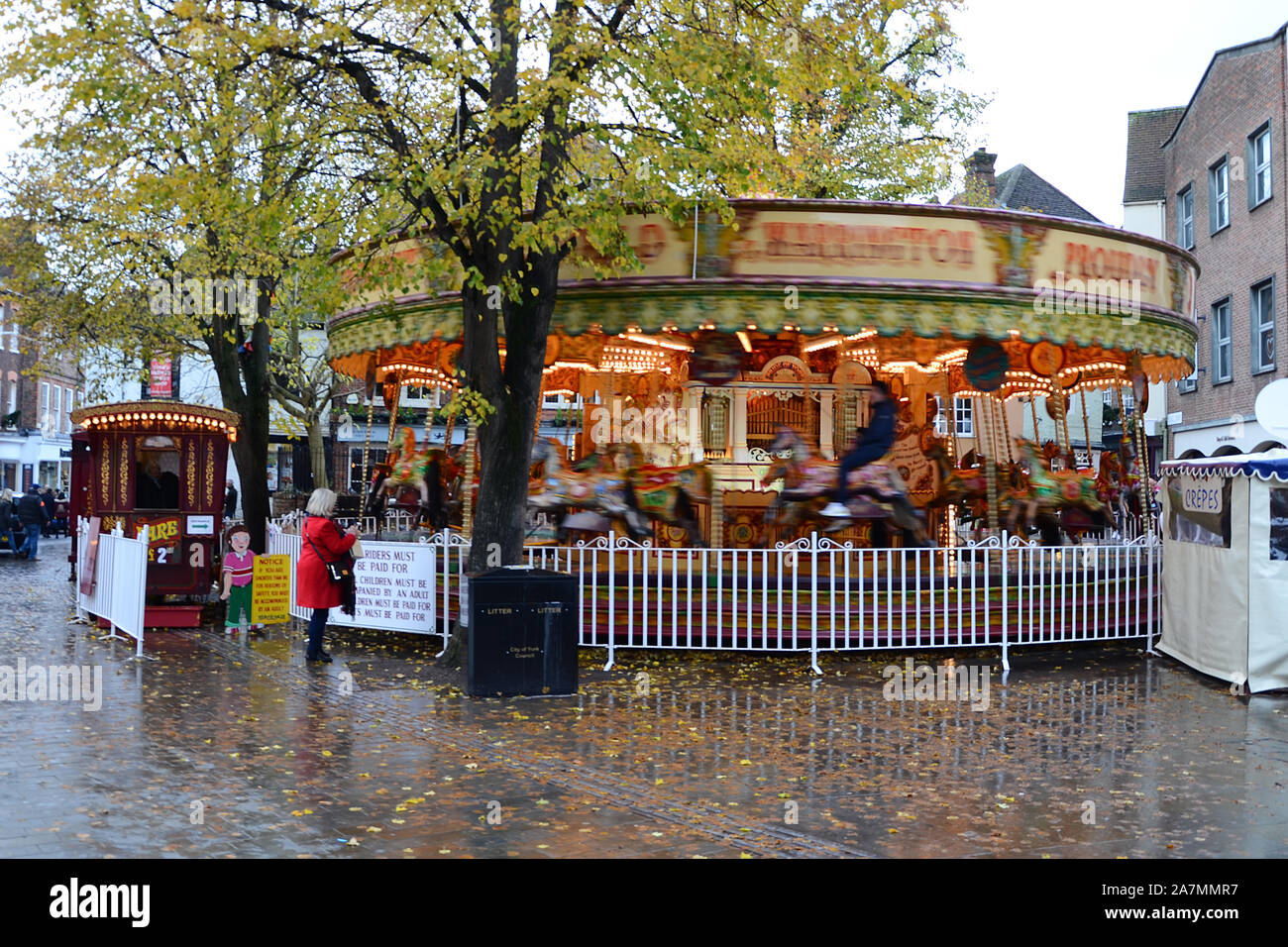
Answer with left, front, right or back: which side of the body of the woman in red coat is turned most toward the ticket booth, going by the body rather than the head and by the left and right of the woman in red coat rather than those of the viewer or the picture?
left

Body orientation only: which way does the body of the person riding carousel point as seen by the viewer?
to the viewer's left

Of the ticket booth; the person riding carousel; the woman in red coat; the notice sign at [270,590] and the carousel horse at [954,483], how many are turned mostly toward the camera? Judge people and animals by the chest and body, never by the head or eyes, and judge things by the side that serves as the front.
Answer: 2

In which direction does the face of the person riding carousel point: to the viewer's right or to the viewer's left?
to the viewer's left

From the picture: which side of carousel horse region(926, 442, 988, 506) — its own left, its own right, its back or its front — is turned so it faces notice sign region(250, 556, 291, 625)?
front

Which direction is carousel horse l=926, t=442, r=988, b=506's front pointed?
to the viewer's left

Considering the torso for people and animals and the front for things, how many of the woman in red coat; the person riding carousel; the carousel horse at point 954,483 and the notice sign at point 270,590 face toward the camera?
1

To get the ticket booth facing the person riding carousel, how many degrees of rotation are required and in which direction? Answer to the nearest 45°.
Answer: approximately 45° to its left

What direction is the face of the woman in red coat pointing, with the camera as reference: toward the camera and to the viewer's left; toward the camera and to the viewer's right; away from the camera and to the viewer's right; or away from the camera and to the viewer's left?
away from the camera and to the viewer's right
